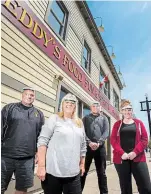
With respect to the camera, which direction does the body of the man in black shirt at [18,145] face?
toward the camera

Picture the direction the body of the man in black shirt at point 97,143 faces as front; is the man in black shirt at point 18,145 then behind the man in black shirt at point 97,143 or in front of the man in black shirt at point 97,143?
in front

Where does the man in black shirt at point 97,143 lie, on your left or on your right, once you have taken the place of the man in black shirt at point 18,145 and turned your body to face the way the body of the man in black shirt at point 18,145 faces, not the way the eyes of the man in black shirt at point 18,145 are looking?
on your left

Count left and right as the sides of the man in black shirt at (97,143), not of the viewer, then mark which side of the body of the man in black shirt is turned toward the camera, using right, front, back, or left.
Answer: front

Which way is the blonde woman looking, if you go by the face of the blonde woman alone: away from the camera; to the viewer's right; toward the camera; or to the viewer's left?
toward the camera

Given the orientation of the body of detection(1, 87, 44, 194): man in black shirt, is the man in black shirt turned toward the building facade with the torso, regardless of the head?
no

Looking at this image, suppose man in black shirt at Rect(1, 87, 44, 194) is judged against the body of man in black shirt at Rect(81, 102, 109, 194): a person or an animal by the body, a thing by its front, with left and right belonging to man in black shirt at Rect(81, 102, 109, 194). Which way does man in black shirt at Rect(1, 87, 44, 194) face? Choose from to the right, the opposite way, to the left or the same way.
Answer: the same way

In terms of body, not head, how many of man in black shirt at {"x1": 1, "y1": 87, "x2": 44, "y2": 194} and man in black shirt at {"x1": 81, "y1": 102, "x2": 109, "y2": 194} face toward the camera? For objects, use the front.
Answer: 2

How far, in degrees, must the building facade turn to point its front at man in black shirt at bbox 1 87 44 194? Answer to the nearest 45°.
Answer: approximately 45° to its right
